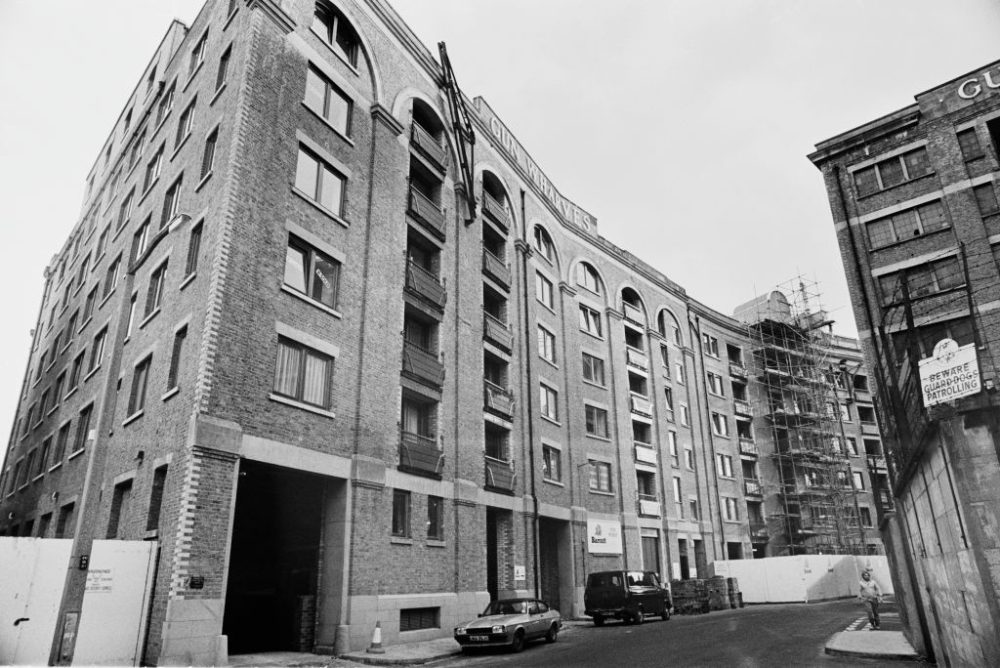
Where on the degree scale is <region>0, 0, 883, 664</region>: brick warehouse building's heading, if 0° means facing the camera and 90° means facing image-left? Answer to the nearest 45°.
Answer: approximately 315°

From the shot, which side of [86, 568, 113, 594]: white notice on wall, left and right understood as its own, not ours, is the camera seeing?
front

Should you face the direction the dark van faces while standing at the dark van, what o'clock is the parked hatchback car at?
The parked hatchback car is roughly at 5 o'clock from the dark van.

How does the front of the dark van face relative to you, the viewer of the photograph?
facing away from the viewer and to the right of the viewer

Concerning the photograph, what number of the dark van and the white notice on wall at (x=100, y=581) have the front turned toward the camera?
1

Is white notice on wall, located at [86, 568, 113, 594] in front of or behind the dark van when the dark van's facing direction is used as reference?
behind

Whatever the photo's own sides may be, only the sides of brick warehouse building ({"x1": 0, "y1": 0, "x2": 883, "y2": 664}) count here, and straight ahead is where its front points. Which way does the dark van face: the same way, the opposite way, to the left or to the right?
to the left

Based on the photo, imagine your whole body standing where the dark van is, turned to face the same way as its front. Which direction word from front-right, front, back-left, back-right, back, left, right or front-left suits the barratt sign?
front-left

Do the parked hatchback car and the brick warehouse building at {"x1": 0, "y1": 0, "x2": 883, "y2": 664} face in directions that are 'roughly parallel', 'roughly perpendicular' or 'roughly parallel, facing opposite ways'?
roughly perpendicular

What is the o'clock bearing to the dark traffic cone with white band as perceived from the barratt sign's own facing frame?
The dark traffic cone with white band is roughly at 2 o'clock from the barratt sign.

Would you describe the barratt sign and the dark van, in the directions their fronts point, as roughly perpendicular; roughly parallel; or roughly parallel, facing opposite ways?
roughly perpendicular

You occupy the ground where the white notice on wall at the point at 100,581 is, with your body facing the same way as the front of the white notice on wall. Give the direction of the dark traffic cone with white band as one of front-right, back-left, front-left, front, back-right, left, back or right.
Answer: left
